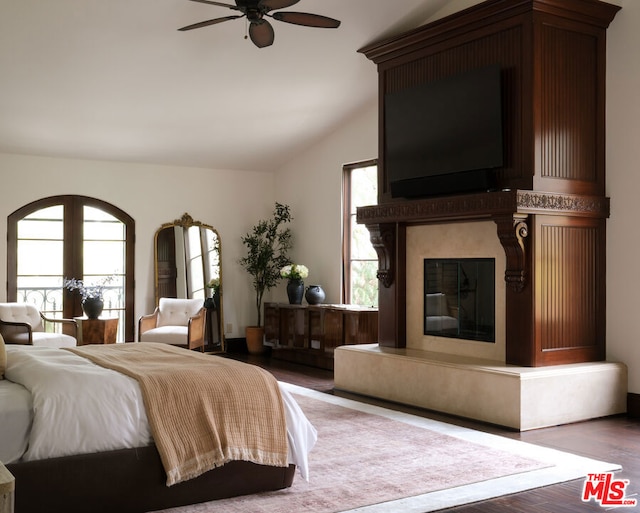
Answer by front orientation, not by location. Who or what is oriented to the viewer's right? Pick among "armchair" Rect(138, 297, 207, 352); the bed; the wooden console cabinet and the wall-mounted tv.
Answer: the bed

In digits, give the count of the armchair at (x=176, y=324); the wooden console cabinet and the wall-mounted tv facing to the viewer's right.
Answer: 0

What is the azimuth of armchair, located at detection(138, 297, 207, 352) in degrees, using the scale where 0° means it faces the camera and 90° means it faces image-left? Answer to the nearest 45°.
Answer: approximately 45°

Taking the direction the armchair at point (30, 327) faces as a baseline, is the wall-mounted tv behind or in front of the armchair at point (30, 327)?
in front

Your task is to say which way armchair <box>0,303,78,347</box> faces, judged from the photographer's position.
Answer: facing the viewer and to the right of the viewer

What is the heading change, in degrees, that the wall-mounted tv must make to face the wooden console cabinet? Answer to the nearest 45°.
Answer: approximately 90° to its right

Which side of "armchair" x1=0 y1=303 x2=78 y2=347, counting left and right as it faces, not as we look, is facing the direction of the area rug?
front

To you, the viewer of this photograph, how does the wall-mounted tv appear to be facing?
facing the viewer and to the left of the viewer

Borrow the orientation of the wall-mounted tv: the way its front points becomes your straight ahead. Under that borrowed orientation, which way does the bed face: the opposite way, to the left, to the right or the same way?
the opposite way

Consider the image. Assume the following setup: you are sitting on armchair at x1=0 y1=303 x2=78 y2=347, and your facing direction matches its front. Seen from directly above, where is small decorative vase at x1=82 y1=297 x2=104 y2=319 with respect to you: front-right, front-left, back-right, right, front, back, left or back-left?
left

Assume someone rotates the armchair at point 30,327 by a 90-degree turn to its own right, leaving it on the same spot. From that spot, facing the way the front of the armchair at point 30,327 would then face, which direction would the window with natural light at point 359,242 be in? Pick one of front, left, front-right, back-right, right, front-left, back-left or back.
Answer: back-left

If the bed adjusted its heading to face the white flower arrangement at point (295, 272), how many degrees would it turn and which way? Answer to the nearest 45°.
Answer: approximately 90° to its left

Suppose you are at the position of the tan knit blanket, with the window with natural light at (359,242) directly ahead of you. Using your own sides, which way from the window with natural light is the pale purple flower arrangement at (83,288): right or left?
left

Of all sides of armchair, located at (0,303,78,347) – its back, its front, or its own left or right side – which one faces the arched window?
left

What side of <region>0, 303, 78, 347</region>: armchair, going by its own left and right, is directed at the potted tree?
left

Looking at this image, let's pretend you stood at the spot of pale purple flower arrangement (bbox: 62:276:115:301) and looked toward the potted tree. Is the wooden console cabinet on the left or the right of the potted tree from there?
right

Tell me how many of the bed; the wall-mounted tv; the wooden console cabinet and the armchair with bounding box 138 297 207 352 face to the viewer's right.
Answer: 1

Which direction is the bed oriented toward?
to the viewer's right

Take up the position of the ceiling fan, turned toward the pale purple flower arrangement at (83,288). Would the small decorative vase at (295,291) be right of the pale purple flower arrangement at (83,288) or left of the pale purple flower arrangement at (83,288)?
right
